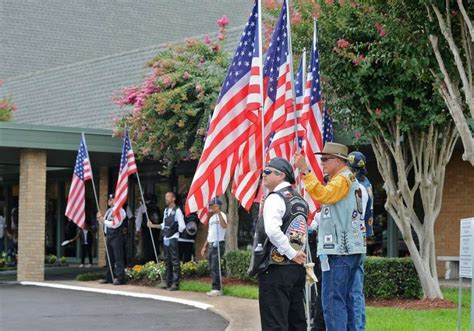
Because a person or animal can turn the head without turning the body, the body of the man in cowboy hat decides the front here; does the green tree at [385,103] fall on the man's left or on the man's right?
on the man's right

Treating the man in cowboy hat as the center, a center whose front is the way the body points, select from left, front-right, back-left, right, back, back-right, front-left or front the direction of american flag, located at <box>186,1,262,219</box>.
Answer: front-right

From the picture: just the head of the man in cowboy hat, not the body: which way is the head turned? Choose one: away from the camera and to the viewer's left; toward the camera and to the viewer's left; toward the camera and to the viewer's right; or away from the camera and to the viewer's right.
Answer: toward the camera and to the viewer's left

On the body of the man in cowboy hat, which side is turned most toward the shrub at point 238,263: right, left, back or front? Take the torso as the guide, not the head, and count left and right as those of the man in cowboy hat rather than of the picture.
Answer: right

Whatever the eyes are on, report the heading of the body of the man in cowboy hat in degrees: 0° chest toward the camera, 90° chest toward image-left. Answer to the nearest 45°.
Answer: approximately 90°
